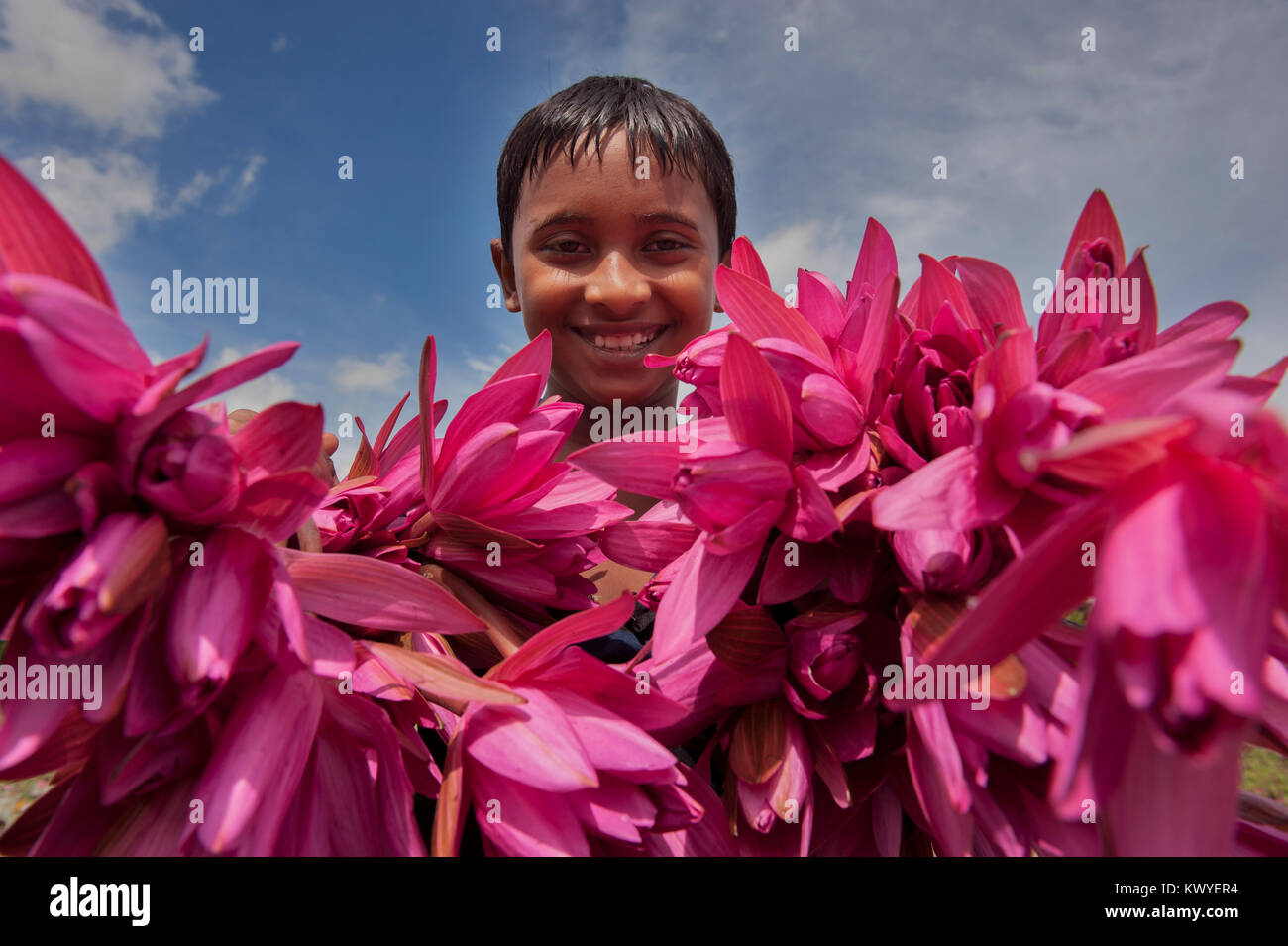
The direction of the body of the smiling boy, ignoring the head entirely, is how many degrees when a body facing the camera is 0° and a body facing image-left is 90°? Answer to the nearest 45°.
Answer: approximately 0°
